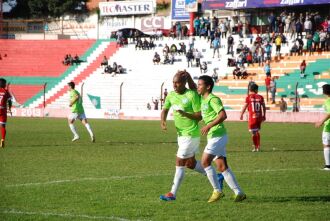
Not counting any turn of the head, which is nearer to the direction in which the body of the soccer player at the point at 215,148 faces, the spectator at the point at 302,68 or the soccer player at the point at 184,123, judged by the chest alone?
the soccer player

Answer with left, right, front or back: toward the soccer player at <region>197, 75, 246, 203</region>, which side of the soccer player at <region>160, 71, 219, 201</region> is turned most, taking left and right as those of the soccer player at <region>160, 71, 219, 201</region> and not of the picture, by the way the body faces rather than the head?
left

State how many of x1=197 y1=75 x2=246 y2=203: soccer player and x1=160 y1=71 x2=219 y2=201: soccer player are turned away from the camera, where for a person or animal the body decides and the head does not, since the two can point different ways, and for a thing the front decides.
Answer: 0

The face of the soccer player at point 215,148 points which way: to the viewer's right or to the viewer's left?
to the viewer's left

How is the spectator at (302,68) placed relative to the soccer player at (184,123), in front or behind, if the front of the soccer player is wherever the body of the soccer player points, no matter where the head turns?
behind

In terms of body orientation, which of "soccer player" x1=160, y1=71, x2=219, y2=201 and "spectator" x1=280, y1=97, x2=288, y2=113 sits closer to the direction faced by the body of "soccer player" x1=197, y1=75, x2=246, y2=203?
the soccer player

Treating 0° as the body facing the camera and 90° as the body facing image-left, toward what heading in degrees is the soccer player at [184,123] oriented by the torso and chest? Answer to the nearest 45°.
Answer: approximately 45°
